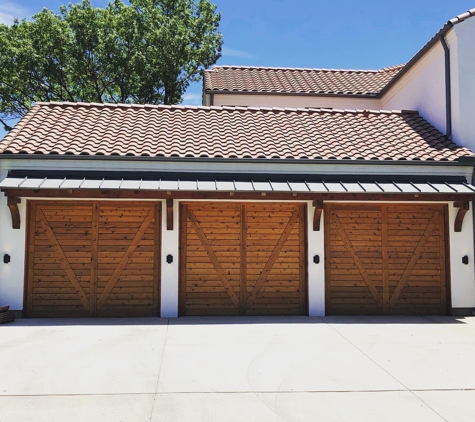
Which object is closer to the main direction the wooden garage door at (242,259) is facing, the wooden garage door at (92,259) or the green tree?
the wooden garage door

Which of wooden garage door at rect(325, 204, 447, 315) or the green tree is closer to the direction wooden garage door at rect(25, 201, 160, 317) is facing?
the wooden garage door

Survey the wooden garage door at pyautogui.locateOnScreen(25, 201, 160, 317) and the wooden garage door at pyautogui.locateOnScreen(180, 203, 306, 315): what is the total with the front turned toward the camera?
2

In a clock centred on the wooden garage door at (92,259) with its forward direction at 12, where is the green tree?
The green tree is roughly at 6 o'clock from the wooden garage door.

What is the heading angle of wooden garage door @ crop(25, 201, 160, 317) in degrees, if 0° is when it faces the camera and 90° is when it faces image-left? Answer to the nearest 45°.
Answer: approximately 0°

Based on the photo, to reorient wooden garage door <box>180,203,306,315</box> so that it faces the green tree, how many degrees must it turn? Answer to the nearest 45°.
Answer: approximately 135° to its right

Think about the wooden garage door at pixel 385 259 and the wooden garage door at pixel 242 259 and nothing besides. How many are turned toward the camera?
2

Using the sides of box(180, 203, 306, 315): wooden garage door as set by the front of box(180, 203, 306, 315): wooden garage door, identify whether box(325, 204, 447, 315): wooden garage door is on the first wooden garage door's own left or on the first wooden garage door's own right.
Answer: on the first wooden garage door's own left

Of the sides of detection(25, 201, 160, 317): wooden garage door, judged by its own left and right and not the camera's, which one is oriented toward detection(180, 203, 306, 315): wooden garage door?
left
